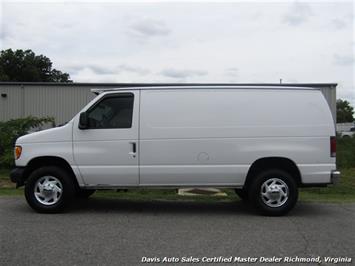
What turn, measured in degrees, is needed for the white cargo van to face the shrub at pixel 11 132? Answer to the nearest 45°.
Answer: approximately 45° to its right

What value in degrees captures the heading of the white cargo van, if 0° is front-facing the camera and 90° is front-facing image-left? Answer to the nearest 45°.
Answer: approximately 90°

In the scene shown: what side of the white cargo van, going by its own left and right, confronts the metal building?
right
